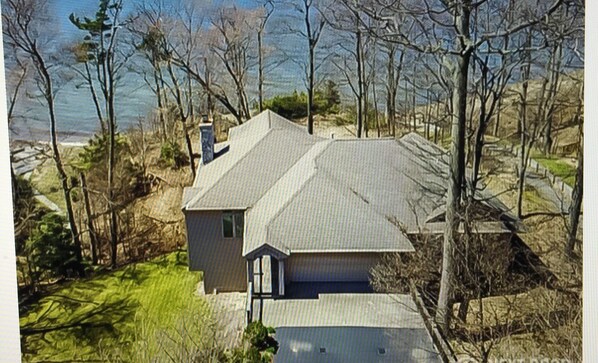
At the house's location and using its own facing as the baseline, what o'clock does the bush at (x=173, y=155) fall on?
The bush is roughly at 3 o'clock from the house.

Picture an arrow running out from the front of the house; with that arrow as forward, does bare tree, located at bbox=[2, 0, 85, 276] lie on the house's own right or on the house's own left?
on the house's own right

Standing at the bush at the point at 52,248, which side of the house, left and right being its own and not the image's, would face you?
right

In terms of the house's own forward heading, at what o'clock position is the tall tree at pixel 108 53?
The tall tree is roughly at 3 o'clock from the house.

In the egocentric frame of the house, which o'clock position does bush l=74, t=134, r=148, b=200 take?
The bush is roughly at 3 o'clock from the house.

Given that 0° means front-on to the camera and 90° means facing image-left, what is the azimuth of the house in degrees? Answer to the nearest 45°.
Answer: approximately 0°

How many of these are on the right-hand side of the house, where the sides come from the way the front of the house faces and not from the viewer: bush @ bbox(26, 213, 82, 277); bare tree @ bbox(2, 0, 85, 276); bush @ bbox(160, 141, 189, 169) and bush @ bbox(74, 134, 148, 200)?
4
